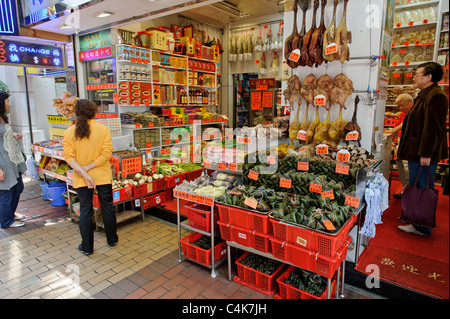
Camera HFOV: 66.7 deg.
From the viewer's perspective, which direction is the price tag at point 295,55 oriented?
toward the camera

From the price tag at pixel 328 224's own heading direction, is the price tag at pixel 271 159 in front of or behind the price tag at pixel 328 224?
behind

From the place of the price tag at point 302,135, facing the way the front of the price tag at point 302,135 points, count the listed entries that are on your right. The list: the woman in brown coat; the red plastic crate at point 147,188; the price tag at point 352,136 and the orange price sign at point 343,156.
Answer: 1

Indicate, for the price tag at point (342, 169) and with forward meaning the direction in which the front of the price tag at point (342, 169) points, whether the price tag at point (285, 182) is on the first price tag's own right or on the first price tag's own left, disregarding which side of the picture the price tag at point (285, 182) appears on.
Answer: on the first price tag's own right

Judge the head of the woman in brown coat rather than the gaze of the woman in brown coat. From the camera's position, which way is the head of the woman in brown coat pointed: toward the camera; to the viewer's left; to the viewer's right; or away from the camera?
to the viewer's left

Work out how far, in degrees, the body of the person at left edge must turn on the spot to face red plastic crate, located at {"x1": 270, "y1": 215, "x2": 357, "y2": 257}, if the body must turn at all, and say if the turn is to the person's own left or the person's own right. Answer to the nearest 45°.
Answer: approximately 45° to the person's own right

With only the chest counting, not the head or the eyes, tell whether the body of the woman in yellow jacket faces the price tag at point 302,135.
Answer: no

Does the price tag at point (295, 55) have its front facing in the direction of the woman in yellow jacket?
no

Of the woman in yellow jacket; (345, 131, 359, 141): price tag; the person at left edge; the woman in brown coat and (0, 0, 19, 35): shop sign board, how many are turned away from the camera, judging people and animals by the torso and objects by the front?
1

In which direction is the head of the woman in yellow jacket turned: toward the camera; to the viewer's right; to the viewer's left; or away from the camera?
away from the camera

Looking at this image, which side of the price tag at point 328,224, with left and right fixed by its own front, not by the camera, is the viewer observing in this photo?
front

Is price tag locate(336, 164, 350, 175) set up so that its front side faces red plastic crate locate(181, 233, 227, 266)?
no

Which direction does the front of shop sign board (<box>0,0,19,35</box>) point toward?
toward the camera

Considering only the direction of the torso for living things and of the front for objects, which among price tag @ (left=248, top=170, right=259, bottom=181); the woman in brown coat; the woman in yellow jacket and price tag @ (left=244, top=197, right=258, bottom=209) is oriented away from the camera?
the woman in yellow jacket
